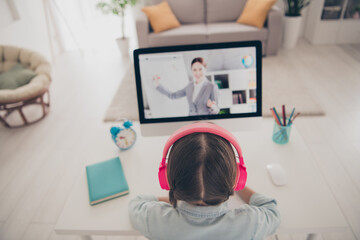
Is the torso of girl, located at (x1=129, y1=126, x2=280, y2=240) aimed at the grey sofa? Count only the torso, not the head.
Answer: yes

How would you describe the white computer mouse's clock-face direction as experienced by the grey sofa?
The white computer mouse is roughly at 12 o'clock from the grey sofa.

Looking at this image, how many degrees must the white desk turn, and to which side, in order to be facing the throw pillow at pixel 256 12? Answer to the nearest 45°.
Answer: approximately 180°

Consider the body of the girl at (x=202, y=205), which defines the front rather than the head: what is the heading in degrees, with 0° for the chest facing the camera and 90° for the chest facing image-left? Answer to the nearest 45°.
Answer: approximately 180°

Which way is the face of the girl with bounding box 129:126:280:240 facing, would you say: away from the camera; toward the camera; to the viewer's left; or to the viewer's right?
away from the camera

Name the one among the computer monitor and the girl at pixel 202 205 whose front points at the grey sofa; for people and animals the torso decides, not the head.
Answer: the girl
